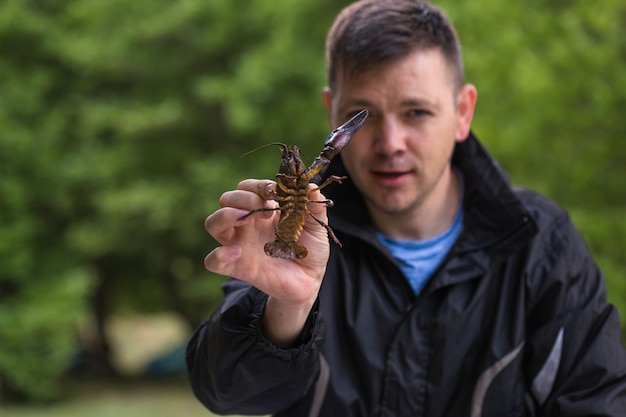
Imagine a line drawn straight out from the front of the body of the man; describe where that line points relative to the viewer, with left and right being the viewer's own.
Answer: facing the viewer
